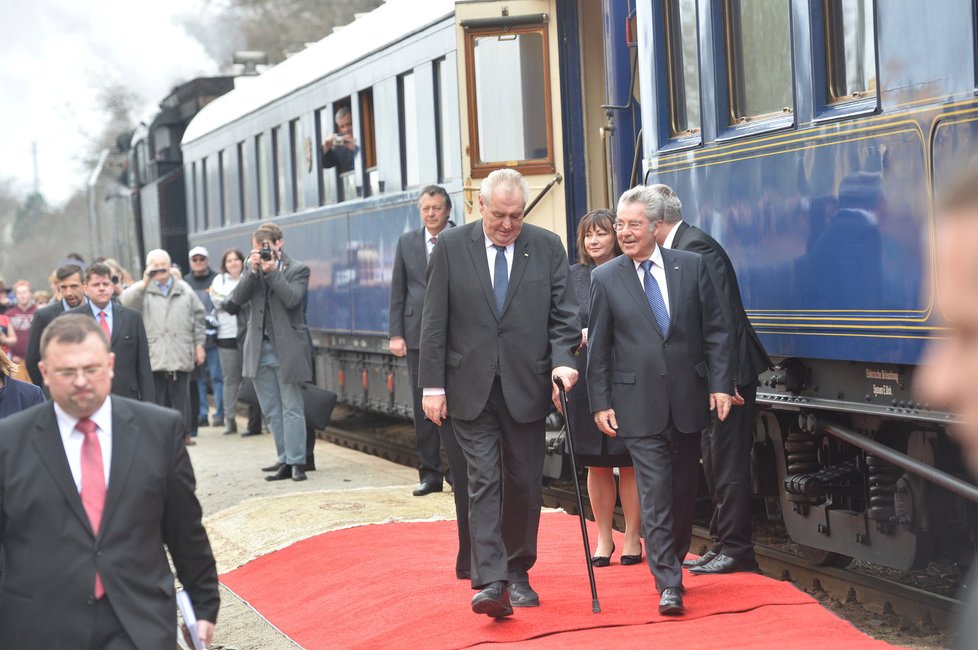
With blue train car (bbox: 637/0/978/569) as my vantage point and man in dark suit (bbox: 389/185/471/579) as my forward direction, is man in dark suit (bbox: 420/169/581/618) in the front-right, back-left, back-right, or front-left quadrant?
front-left

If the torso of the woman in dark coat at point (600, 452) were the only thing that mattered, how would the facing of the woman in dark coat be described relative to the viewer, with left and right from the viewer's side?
facing the viewer

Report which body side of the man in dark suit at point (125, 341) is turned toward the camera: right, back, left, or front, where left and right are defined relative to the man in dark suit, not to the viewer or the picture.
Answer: front

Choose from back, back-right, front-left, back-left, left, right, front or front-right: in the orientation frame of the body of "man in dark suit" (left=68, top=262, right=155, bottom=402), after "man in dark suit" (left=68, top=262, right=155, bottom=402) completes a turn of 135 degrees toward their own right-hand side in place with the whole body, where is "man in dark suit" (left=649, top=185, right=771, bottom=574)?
back

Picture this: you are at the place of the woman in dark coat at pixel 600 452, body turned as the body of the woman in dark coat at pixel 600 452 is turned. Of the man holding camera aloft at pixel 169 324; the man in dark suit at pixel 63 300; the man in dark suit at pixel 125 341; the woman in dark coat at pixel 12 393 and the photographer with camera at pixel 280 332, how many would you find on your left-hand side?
0

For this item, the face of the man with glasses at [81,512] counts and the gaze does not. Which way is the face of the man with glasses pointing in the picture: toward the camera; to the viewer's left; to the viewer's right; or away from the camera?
toward the camera

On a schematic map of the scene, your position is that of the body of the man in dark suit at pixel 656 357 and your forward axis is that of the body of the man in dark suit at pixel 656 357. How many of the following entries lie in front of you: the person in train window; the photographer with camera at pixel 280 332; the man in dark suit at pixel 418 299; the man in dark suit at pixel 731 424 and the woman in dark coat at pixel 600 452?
0

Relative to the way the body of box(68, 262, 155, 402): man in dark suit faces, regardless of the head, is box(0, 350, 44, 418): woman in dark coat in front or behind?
in front

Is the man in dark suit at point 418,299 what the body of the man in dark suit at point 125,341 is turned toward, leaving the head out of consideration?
no

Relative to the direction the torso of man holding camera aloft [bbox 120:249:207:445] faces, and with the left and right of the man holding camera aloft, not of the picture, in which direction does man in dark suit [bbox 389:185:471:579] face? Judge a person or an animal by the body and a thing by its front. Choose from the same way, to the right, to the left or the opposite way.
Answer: the same way

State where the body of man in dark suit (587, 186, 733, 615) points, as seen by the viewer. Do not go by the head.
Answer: toward the camera

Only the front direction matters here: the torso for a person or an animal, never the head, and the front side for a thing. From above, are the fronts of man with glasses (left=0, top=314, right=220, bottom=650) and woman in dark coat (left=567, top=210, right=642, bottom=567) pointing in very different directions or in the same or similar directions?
same or similar directions

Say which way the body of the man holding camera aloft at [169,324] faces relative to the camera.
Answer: toward the camera

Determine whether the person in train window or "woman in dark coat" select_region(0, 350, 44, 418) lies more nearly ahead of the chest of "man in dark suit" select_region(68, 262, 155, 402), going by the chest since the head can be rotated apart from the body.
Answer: the woman in dark coat

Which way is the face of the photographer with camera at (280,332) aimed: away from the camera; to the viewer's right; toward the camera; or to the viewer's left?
toward the camera

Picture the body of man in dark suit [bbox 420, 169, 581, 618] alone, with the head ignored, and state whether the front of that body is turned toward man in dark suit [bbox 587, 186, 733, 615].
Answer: no

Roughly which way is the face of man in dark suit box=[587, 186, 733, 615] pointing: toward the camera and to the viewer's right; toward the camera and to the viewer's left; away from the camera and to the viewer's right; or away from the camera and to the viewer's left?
toward the camera and to the viewer's left
